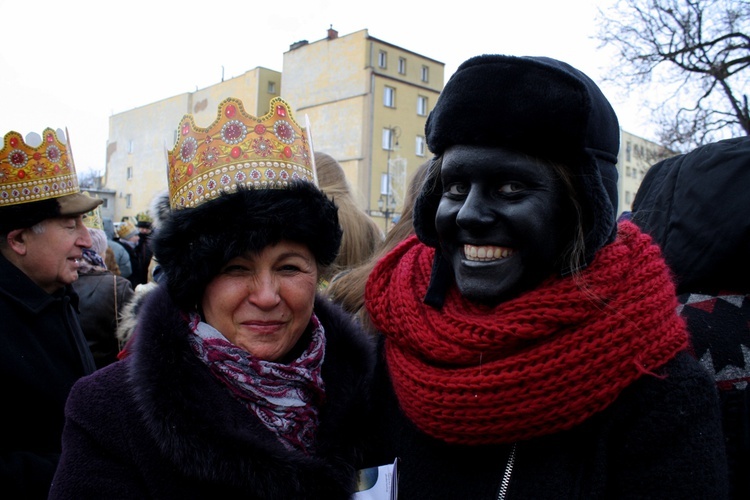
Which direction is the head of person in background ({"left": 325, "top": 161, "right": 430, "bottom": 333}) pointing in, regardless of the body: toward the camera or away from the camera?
away from the camera

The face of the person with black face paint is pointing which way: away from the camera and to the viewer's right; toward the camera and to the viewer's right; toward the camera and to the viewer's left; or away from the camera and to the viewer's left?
toward the camera and to the viewer's left

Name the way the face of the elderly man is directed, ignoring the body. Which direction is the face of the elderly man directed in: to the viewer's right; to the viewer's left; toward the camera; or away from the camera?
to the viewer's right

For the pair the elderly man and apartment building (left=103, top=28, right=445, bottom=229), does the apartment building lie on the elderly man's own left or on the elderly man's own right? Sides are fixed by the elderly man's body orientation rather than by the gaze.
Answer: on the elderly man's own left

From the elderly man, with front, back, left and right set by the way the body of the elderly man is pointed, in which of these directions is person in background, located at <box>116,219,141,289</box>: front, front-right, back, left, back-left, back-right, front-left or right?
left

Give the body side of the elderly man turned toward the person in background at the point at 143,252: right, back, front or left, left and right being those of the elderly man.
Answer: left

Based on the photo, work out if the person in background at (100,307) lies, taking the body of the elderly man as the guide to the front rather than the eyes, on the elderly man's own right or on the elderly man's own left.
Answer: on the elderly man's own left

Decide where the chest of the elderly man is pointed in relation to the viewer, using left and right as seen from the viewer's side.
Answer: facing to the right of the viewer
